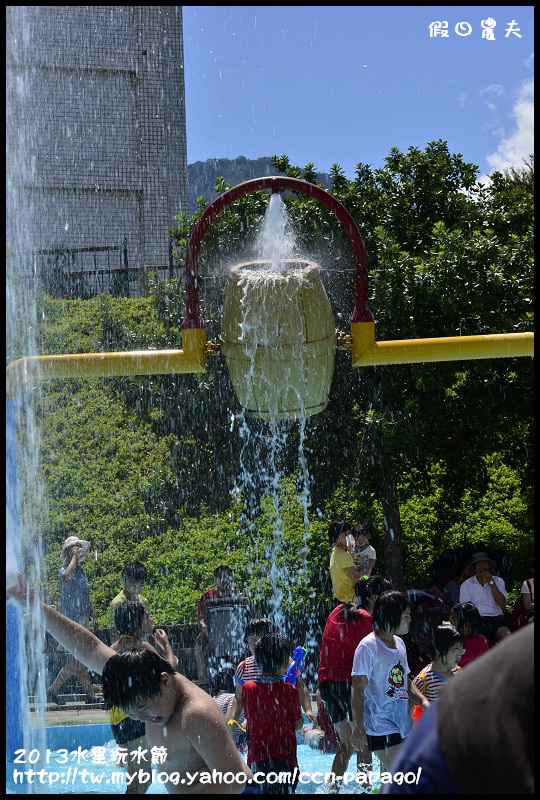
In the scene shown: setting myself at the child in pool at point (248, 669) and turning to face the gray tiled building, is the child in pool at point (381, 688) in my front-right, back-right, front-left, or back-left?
back-right

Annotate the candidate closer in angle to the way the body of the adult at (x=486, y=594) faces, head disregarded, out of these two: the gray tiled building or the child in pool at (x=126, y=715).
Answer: the child in pool

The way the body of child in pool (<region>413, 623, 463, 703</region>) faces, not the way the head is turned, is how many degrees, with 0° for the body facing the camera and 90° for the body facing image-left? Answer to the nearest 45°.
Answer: approximately 315°

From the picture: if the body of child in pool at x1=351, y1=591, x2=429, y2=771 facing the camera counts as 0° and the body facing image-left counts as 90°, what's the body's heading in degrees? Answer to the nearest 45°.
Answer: approximately 315°

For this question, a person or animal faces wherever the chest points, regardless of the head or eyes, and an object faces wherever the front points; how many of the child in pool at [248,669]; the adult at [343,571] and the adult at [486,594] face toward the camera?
2

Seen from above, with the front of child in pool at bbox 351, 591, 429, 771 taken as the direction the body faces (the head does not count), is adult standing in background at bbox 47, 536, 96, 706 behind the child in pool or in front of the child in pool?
behind
